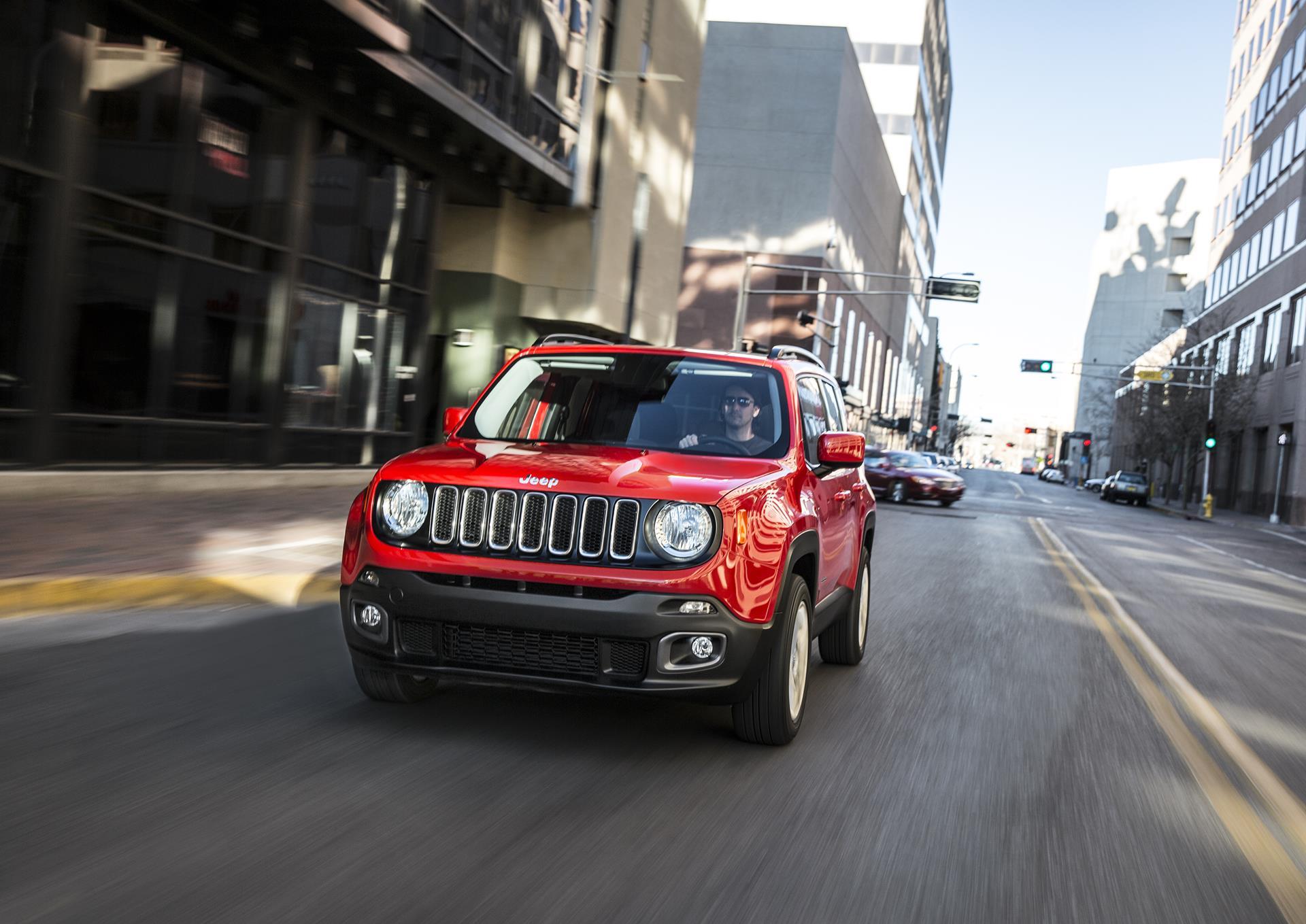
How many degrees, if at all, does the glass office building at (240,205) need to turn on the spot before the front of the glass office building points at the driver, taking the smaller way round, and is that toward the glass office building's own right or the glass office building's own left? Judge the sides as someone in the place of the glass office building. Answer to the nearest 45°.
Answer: approximately 45° to the glass office building's own right

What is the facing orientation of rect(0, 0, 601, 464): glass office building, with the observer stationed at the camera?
facing the viewer and to the right of the viewer

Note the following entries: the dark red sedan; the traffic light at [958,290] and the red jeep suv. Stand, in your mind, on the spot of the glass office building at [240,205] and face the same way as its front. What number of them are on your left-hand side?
2

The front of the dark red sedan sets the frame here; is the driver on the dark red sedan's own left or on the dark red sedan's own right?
on the dark red sedan's own right

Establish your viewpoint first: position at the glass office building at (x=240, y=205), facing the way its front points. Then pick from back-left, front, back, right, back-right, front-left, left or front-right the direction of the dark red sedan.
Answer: left

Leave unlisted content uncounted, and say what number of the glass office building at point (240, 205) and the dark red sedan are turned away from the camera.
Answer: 0

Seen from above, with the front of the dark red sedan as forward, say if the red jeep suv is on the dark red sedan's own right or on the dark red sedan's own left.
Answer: on the dark red sedan's own right

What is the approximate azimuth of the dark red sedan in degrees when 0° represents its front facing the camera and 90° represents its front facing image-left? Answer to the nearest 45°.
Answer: approximately 315°

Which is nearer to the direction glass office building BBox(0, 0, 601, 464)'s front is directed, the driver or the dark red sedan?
the driver

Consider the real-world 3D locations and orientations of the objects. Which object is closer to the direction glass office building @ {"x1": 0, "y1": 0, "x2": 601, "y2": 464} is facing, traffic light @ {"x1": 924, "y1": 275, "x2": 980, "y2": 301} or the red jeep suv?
the red jeep suv
